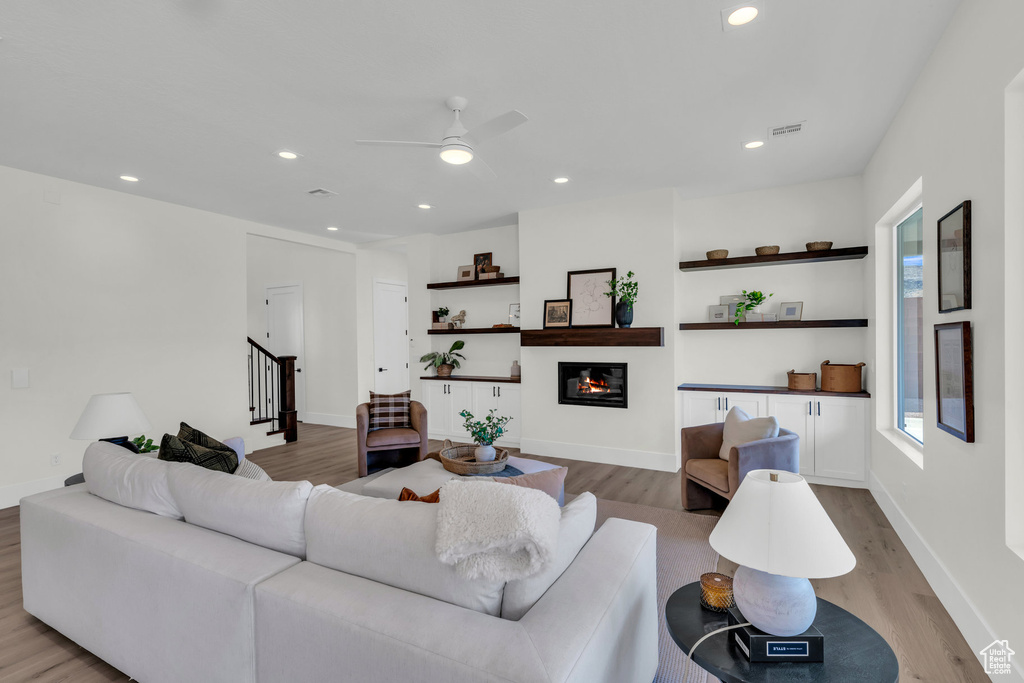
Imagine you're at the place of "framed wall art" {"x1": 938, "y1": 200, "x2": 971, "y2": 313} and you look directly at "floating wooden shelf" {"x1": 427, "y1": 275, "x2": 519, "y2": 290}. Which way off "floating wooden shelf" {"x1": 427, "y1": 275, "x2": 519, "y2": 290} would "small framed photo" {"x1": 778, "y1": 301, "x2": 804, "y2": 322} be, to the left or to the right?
right

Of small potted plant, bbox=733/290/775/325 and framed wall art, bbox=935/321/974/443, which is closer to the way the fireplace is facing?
the framed wall art

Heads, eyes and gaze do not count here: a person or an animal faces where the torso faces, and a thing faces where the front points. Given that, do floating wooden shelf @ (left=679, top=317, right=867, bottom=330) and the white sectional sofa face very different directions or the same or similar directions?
very different directions

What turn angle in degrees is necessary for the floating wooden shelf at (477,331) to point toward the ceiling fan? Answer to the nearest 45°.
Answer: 0° — it already faces it

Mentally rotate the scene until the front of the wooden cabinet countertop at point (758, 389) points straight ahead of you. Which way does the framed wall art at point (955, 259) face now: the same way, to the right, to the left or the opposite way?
to the right

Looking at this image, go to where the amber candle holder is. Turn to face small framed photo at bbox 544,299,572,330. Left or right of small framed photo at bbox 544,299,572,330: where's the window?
right

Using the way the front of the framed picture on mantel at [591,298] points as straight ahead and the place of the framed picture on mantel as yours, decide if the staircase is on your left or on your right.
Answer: on your right

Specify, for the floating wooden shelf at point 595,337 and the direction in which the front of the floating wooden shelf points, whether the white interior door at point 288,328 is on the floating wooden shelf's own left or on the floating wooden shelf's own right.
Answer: on the floating wooden shelf's own right

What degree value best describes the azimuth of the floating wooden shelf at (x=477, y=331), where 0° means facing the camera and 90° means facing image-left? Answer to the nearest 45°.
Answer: approximately 0°

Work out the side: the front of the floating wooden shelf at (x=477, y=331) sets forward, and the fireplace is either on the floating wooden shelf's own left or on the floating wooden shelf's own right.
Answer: on the floating wooden shelf's own left

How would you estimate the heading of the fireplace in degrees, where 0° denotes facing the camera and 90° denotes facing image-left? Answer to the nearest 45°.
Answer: approximately 0°
